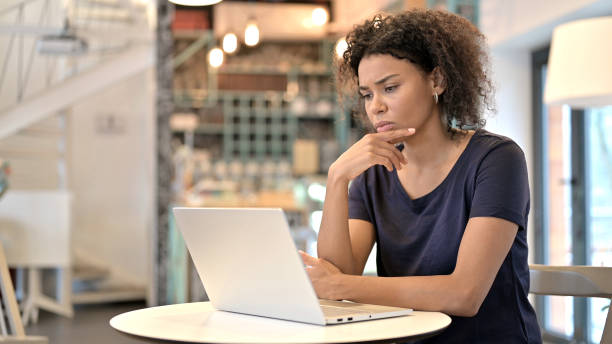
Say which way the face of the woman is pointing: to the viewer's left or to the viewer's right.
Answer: to the viewer's left

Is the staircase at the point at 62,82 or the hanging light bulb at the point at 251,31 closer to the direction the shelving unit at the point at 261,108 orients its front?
the hanging light bulb

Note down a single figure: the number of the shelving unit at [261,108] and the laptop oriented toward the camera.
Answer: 1

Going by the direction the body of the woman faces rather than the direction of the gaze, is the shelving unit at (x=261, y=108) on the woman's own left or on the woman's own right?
on the woman's own right

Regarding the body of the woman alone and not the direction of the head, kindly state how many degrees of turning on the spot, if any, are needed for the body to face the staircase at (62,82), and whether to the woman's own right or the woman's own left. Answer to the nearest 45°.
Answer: approximately 90° to the woman's own right

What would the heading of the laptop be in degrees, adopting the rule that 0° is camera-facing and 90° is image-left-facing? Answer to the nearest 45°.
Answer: approximately 225°

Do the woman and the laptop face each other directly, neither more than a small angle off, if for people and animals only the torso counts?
yes

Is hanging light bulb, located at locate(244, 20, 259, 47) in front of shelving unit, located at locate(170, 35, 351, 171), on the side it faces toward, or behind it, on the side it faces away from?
in front

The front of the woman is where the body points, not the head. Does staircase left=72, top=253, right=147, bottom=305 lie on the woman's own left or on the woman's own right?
on the woman's own right

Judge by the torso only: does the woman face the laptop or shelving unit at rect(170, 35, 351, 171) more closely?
the laptop

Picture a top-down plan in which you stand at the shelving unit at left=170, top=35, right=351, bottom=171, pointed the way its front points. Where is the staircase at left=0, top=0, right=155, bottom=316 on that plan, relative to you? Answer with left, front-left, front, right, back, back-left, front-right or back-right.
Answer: front-right

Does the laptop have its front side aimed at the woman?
yes

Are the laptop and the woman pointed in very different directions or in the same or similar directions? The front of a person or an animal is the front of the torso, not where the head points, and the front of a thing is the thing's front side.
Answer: very different directions
